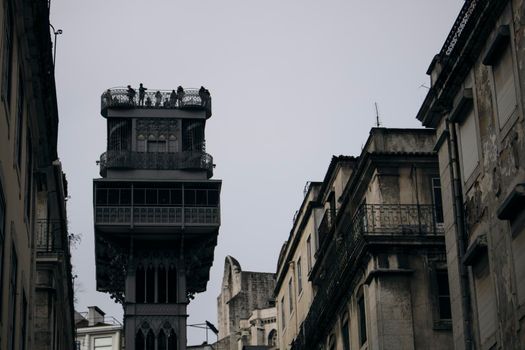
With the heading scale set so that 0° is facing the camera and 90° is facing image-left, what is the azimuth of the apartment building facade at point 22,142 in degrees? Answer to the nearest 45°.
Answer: approximately 270°

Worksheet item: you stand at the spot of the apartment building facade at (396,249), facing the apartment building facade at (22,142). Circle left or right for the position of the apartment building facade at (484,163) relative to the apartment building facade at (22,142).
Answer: left

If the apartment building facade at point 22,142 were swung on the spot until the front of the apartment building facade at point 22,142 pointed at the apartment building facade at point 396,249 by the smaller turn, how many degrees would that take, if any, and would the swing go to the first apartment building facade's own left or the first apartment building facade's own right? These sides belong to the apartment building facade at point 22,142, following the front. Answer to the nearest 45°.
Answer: approximately 45° to the first apartment building facade's own left

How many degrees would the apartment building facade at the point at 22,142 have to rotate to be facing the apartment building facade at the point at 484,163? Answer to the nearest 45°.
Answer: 0° — it already faces it
